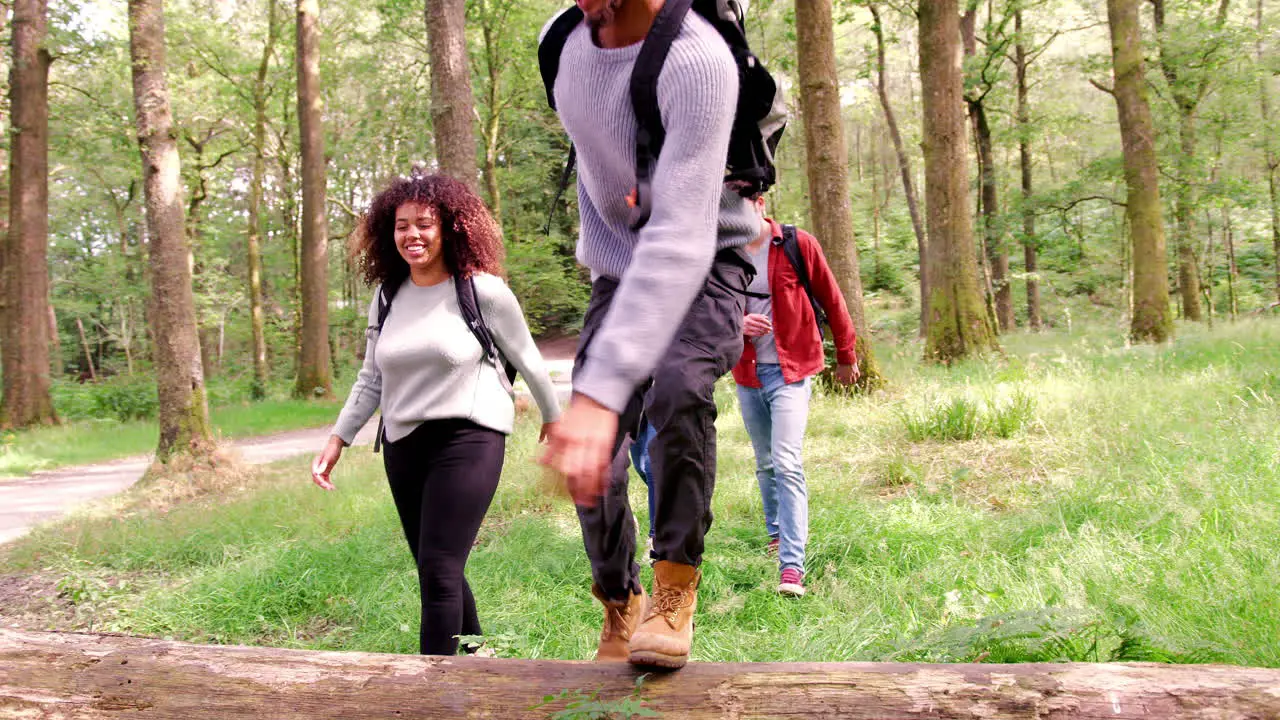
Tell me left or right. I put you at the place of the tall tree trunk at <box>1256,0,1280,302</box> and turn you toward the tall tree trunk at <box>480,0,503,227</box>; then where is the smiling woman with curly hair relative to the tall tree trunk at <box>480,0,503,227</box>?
left

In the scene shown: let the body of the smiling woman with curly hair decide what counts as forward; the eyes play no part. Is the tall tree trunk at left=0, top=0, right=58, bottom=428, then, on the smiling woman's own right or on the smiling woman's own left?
on the smiling woman's own right

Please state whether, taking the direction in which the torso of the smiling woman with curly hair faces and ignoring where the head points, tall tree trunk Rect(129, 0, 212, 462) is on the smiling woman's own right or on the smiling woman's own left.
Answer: on the smiling woman's own right

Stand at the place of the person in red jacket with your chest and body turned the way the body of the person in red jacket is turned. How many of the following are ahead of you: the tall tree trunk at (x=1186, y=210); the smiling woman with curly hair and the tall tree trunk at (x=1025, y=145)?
1

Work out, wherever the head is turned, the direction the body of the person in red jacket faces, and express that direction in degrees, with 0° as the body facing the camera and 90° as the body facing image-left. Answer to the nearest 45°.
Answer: approximately 45°

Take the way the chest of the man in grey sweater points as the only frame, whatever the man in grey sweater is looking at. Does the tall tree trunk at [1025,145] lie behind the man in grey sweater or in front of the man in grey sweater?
behind

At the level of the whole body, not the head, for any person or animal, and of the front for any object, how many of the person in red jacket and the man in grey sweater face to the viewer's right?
0

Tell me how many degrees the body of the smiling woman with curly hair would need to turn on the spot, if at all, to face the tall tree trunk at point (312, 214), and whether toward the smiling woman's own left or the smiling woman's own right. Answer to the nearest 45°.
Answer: approximately 135° to the smiling woman's own right

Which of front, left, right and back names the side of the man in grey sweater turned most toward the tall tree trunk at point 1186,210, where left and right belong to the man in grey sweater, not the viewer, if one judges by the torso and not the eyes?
back

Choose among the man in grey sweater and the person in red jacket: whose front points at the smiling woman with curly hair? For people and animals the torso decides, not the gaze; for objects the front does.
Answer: the person in red jacket

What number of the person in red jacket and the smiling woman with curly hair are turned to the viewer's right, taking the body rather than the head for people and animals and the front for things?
0

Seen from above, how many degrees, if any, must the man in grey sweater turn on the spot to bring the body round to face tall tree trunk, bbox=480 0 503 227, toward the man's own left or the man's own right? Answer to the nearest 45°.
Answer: approximately 135° to the man's own right

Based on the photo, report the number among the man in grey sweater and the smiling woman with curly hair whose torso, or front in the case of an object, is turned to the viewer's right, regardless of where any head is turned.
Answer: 0

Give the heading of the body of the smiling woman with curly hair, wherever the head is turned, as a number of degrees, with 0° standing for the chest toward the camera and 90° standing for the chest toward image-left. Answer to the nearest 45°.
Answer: approximately 45°
